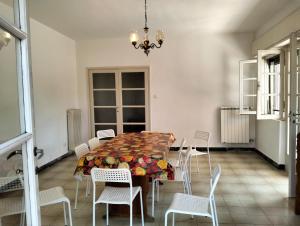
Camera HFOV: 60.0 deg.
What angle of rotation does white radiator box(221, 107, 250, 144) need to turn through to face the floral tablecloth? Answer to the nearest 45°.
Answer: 0° — it already faces it

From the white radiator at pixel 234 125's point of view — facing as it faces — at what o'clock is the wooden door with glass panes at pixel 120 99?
The wooden door with glass panes is roughly at 3 o'clock from the white radiator.

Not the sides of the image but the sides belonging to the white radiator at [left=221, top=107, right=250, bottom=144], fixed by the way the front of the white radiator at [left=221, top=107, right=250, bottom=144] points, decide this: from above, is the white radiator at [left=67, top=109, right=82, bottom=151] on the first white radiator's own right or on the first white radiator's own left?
on the first white radiator's own right

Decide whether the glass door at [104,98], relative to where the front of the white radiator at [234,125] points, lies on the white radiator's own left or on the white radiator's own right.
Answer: on the white radiator's own right

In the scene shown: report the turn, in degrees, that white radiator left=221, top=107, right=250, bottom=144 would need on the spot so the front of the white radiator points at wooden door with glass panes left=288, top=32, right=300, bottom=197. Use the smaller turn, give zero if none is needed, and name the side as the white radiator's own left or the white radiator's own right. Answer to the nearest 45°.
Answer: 0° — it already faces it

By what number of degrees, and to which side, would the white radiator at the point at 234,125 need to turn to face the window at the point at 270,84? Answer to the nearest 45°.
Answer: approximately 45° to its left

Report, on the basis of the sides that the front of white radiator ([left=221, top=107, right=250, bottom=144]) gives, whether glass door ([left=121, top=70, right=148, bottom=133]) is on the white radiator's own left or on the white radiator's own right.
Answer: on the white radiator's own right

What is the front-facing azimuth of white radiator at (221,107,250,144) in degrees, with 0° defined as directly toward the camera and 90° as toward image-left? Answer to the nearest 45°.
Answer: approximately 0°

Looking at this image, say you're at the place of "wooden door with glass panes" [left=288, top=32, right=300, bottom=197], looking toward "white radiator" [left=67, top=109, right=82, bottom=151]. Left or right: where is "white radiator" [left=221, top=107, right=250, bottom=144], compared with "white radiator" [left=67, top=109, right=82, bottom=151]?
right
